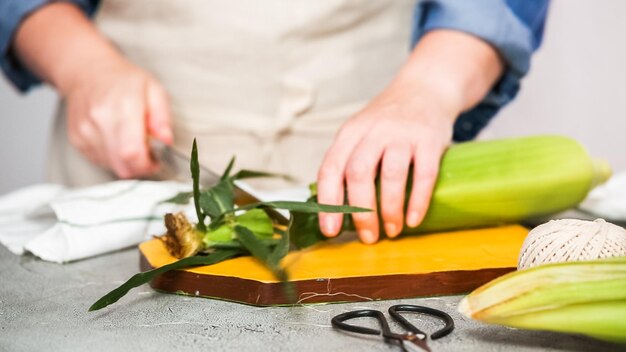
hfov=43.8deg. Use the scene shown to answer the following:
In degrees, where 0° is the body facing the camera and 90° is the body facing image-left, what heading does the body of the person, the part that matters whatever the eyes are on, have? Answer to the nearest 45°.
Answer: approximately 0°

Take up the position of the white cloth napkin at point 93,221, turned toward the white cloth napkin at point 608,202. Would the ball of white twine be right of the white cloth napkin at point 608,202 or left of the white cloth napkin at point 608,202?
right

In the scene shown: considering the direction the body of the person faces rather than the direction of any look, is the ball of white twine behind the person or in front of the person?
in front

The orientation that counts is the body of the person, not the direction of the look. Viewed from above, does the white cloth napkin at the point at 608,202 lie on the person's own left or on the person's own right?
on the person's own left

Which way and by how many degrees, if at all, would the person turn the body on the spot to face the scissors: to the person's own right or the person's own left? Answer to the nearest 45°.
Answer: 0° — they already face it

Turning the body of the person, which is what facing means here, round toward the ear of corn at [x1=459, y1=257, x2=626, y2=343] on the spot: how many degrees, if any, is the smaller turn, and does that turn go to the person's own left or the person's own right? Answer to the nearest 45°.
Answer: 0° — they already face it
